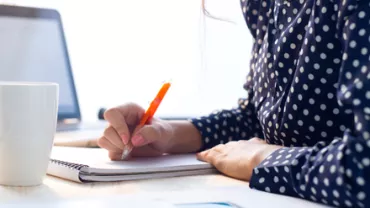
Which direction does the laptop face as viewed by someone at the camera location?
facing the viewer and to the right of the viewer

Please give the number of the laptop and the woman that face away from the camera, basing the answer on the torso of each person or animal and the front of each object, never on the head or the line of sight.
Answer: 0

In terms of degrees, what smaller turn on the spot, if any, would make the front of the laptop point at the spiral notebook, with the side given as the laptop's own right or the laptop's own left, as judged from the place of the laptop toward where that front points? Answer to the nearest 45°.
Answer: approximately 45° to the laptop's own right

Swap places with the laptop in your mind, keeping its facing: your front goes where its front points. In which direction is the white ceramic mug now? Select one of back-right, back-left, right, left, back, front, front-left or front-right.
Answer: front-right

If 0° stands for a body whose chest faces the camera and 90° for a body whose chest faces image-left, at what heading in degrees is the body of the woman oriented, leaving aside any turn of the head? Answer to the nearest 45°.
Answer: approximately 45°

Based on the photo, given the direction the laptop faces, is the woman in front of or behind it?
in front
